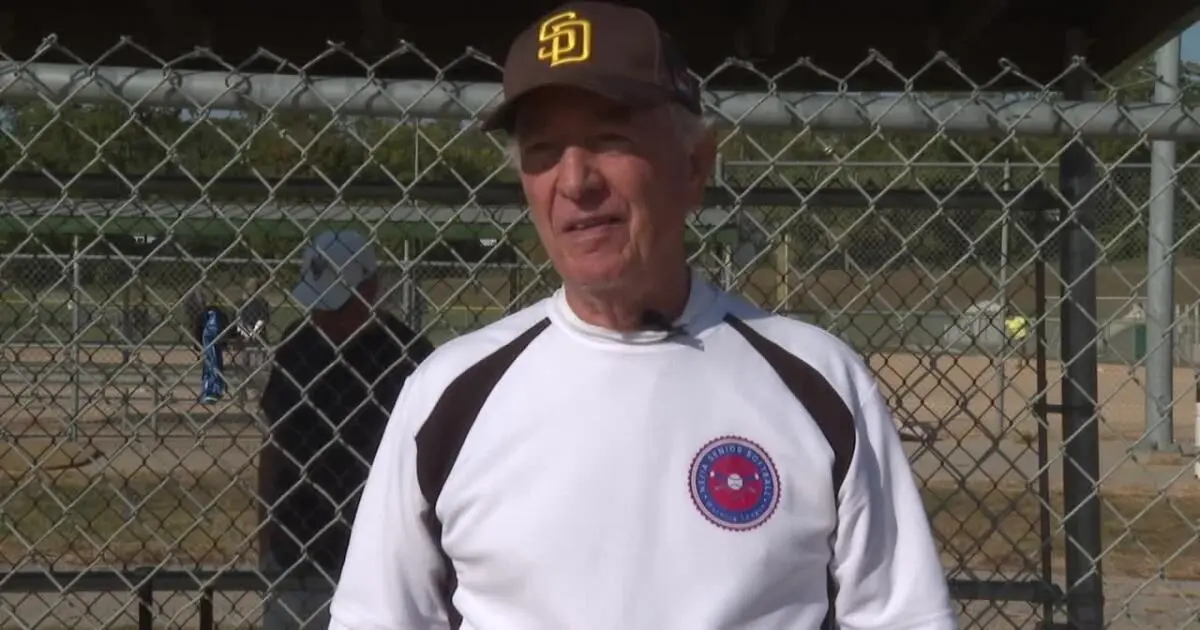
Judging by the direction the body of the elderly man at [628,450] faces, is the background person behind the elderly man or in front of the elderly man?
behind

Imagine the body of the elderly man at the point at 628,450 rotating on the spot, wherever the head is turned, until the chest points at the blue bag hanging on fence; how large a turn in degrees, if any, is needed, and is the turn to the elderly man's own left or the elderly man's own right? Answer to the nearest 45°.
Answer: approximately 135° to the elderly man's own right

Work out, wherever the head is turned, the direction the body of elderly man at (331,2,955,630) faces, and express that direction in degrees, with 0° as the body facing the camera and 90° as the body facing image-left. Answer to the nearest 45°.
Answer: approximately 0°
